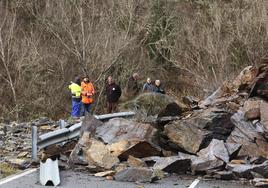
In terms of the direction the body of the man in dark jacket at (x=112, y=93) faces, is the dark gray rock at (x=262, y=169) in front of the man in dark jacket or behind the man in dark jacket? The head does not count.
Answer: in front

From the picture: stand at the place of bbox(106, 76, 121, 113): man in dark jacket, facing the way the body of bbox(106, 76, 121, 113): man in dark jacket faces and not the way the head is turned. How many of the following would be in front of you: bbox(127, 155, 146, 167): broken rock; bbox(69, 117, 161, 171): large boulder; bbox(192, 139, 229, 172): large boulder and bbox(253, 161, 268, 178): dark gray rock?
4

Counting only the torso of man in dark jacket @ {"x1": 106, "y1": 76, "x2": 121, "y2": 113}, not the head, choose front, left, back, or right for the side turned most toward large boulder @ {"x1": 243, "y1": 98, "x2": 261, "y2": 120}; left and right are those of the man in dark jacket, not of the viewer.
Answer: left

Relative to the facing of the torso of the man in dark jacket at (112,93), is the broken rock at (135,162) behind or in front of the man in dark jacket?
in front

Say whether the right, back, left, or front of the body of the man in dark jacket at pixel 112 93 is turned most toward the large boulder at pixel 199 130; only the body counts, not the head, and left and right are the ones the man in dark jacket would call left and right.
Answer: front

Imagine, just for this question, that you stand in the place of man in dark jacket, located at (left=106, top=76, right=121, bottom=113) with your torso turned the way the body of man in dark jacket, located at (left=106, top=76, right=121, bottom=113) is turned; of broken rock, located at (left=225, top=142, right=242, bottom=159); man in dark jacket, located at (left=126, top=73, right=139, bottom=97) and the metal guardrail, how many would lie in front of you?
2
